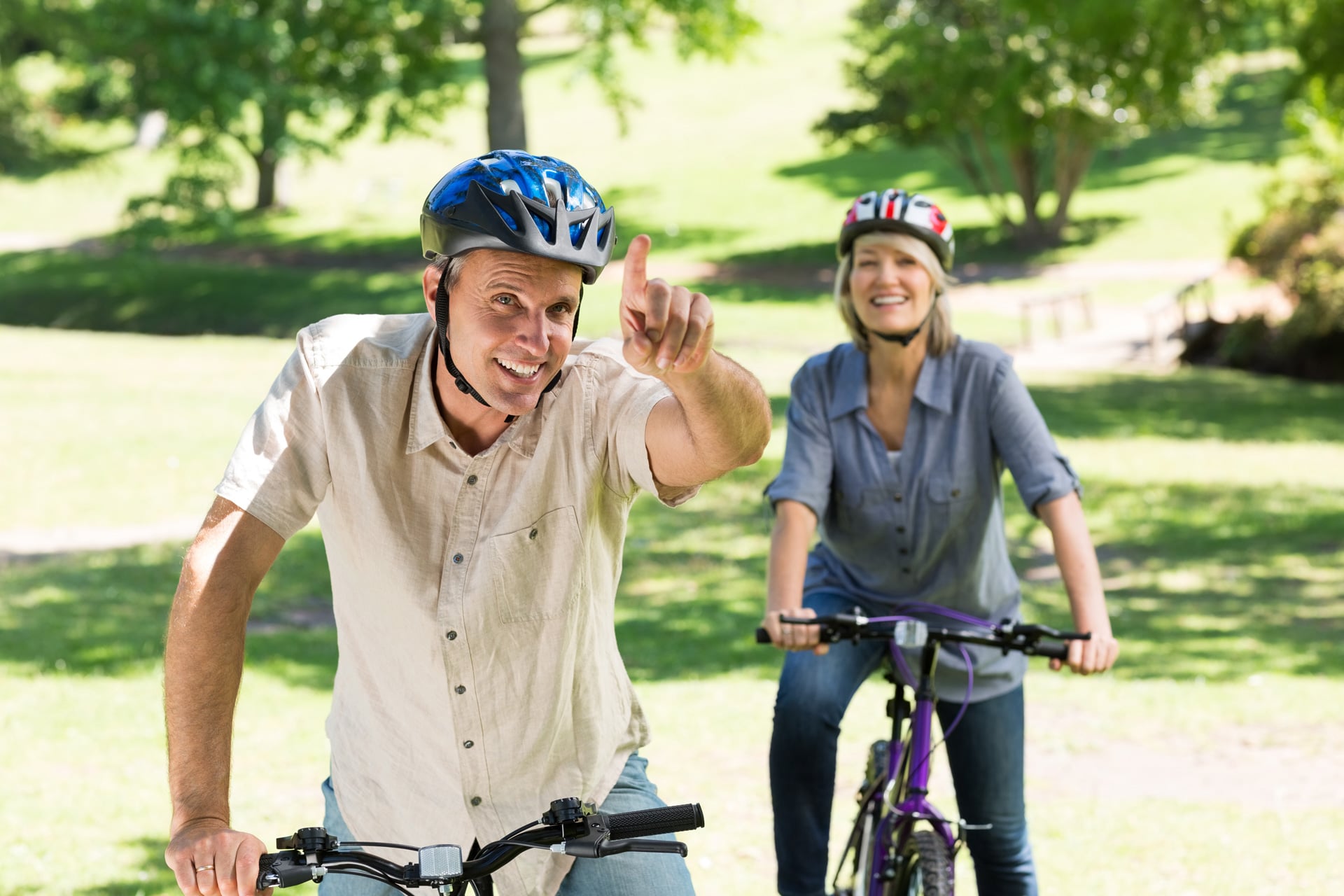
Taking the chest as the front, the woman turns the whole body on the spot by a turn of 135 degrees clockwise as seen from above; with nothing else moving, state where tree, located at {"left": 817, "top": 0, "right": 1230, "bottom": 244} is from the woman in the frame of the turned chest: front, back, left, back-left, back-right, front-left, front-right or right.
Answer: front-right

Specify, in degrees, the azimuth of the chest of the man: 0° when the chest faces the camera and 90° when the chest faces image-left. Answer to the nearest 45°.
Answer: approximately 0°

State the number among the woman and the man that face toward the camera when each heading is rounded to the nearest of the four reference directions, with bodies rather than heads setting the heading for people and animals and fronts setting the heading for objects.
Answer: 2

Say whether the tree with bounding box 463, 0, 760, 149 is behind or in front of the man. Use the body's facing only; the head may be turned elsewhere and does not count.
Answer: behind

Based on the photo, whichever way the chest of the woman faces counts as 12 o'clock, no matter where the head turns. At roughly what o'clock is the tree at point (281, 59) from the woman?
The tree is roughly at 5 o'clock from the woman.

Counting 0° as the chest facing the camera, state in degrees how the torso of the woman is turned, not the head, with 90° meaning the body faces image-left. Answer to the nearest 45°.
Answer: approximately 0°

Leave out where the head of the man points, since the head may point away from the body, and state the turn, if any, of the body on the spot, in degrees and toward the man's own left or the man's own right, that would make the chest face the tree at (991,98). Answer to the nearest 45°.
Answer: approximately 180°

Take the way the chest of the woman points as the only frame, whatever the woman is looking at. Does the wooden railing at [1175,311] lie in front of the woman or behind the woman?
behind
